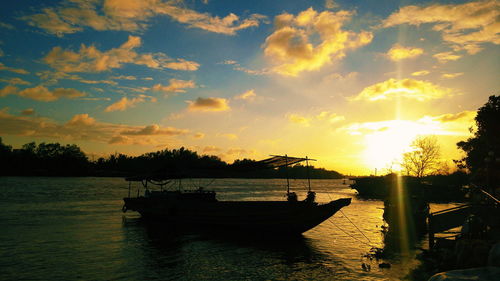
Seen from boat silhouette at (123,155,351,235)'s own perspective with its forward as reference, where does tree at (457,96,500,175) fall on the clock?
The tree is roughly at 11 o'clock from the boat silhouette.

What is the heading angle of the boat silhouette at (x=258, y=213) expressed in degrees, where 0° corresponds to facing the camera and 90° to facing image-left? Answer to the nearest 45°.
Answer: approximately 270°
